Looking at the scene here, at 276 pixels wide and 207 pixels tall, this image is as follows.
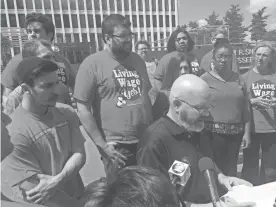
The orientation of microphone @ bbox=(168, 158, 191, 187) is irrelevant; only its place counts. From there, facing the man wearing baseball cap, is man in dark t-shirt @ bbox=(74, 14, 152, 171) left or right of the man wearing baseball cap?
right

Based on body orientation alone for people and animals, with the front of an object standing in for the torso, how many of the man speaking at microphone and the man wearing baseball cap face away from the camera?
0

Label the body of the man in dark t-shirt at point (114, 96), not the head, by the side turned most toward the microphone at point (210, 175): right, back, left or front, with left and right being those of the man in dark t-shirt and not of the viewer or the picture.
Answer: front

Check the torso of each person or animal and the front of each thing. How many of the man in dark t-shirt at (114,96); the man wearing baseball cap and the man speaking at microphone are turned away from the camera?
0

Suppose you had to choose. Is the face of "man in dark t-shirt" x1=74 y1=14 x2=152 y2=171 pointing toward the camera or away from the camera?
toward the camera

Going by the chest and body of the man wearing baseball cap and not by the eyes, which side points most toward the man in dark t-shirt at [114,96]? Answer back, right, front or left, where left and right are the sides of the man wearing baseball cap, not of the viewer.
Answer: left

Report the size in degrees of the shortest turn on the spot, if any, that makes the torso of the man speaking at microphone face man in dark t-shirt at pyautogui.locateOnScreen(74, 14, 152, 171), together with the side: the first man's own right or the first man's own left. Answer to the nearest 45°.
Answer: approximately 180°

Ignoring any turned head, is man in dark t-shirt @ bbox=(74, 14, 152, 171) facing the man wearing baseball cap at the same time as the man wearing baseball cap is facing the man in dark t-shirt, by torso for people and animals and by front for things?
no

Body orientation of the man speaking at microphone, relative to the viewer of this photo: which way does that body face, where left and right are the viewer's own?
facing the viewer and to the right of the viewer

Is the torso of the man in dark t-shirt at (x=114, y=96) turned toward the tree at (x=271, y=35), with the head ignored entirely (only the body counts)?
no
